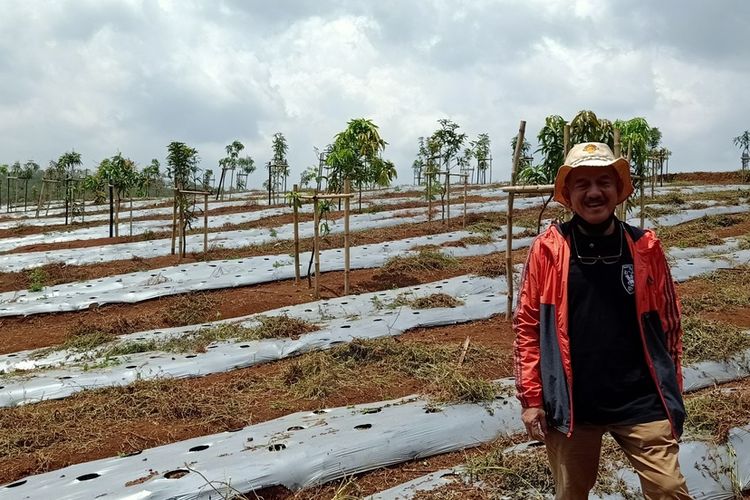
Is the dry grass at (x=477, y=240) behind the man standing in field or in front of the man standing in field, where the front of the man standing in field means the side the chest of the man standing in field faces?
behind

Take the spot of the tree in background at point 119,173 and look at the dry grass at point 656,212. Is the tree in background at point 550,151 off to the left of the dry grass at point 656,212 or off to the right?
right

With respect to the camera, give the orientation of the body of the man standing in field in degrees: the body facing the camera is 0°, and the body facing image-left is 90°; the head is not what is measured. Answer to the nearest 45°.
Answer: approximately 0°

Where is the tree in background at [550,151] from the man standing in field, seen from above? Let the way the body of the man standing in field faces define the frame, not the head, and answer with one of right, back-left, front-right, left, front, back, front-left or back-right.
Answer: back

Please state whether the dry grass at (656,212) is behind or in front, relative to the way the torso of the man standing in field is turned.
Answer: behind
